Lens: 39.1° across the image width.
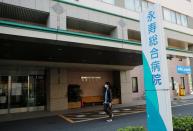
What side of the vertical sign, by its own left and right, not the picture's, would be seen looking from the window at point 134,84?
back

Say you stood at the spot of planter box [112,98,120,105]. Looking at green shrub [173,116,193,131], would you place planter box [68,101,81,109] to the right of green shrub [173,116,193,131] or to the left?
right

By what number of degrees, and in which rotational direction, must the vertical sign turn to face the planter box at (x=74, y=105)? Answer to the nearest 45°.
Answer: approximately 135° to its right

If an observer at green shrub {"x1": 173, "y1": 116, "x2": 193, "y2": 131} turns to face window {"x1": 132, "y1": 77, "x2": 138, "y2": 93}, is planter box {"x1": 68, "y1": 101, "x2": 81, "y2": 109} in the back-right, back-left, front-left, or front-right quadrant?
front-left

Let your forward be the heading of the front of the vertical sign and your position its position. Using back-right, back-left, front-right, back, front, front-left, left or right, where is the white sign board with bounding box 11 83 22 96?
back-right

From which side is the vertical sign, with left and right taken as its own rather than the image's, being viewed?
front

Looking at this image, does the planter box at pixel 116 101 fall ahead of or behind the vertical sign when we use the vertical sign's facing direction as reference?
behind
